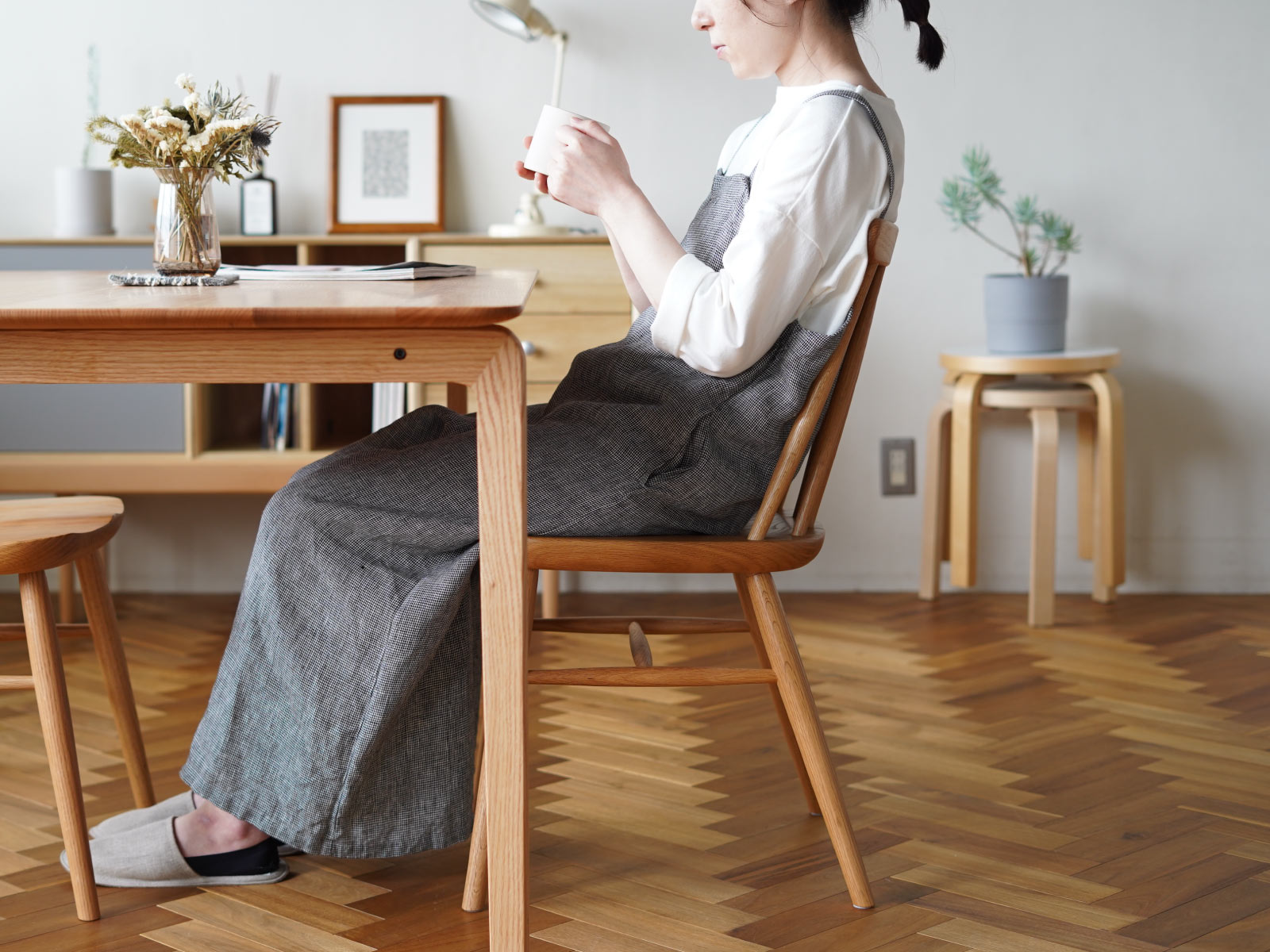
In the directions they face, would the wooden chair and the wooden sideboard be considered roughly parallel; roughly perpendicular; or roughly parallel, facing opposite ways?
roughly perpendicular

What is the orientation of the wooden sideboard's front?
toward the camera

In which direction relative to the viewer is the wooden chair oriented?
to the viewer's left

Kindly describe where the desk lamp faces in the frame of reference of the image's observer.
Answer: facing to the left of the viewer

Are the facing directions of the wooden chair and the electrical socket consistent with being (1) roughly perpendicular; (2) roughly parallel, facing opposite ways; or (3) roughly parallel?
roughly perpendicular

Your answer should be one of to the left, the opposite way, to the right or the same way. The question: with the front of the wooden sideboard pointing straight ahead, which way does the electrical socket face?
the same way

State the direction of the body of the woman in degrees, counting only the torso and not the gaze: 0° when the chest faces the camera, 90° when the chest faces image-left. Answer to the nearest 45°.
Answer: approximately 90°

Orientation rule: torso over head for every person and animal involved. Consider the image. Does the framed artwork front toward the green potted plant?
no

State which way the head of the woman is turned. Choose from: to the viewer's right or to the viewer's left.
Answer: to the viewer's left

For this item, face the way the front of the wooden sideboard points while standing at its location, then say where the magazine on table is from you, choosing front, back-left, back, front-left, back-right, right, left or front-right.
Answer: front

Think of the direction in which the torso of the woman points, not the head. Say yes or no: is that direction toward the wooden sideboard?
no

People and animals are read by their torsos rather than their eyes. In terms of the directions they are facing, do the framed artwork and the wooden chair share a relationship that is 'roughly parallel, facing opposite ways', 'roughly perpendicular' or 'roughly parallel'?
roughly perpendicular

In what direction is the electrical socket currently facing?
toward the camera

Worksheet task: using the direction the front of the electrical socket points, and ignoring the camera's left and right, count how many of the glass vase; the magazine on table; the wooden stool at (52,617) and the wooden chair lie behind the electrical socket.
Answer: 0

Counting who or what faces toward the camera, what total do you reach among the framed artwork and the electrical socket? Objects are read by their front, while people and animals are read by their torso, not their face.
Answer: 2

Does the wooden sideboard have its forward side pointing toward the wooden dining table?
yes
